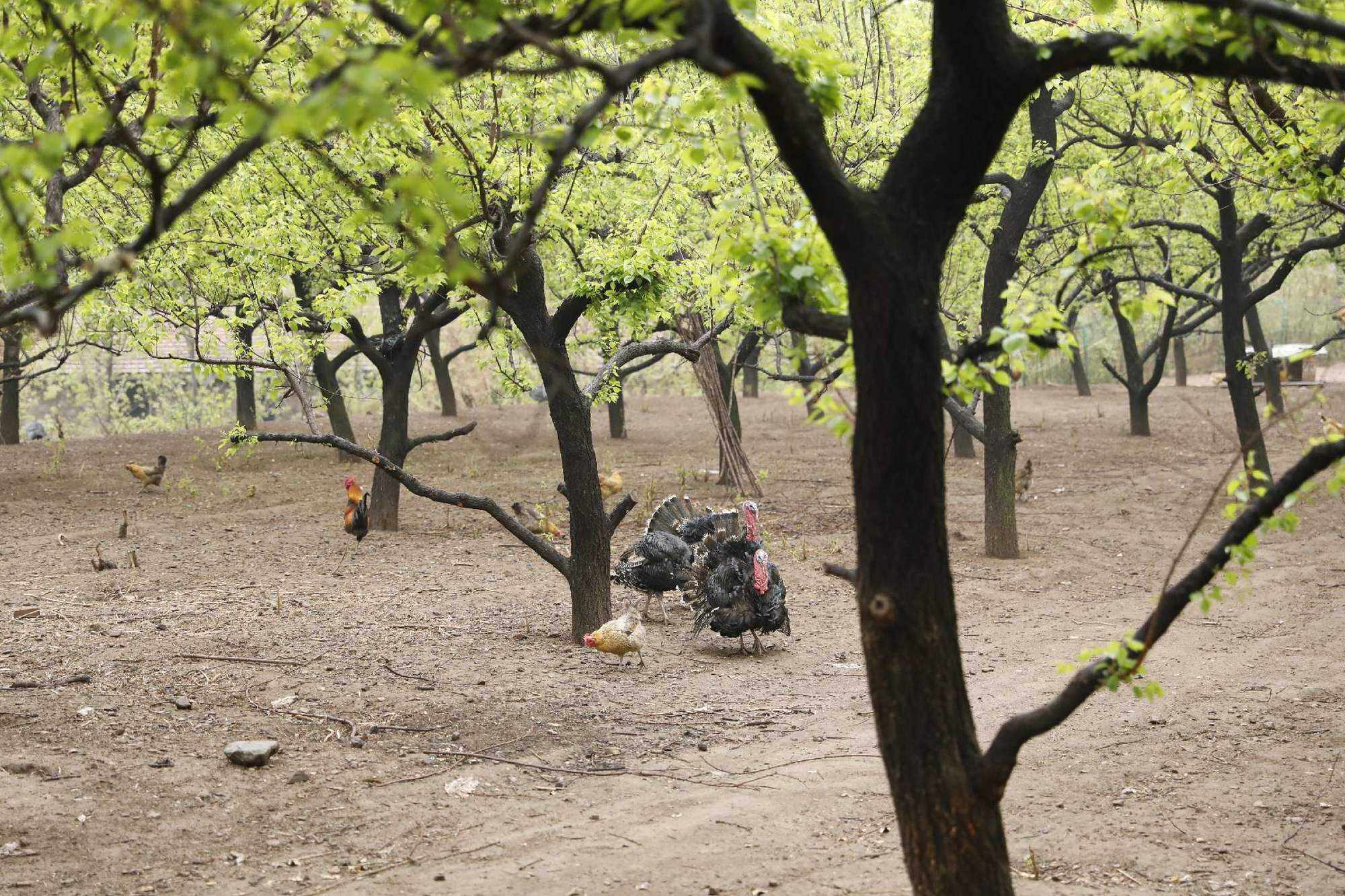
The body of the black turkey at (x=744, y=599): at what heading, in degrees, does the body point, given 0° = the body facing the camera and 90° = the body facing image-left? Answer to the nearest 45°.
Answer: approximately 315°

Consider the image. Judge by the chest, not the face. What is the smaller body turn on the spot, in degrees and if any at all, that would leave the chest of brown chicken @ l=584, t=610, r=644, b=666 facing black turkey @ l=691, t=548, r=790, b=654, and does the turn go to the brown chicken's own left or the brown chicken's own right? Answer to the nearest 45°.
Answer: approximately 135° to the brown chicken's own right

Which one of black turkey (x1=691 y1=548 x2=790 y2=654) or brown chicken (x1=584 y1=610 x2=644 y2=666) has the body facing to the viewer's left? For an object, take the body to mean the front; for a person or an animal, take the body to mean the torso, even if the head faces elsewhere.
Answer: the brown chicken

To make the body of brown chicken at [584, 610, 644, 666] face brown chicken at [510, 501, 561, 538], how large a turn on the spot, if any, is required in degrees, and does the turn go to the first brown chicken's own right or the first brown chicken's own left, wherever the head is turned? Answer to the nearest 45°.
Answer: approximately 90° to the first brown chicken's own right

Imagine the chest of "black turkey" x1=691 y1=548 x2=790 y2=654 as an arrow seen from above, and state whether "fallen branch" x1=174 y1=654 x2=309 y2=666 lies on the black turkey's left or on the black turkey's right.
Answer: on the black turkey's right

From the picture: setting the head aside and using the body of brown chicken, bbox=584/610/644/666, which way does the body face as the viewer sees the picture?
to the viewer's left
